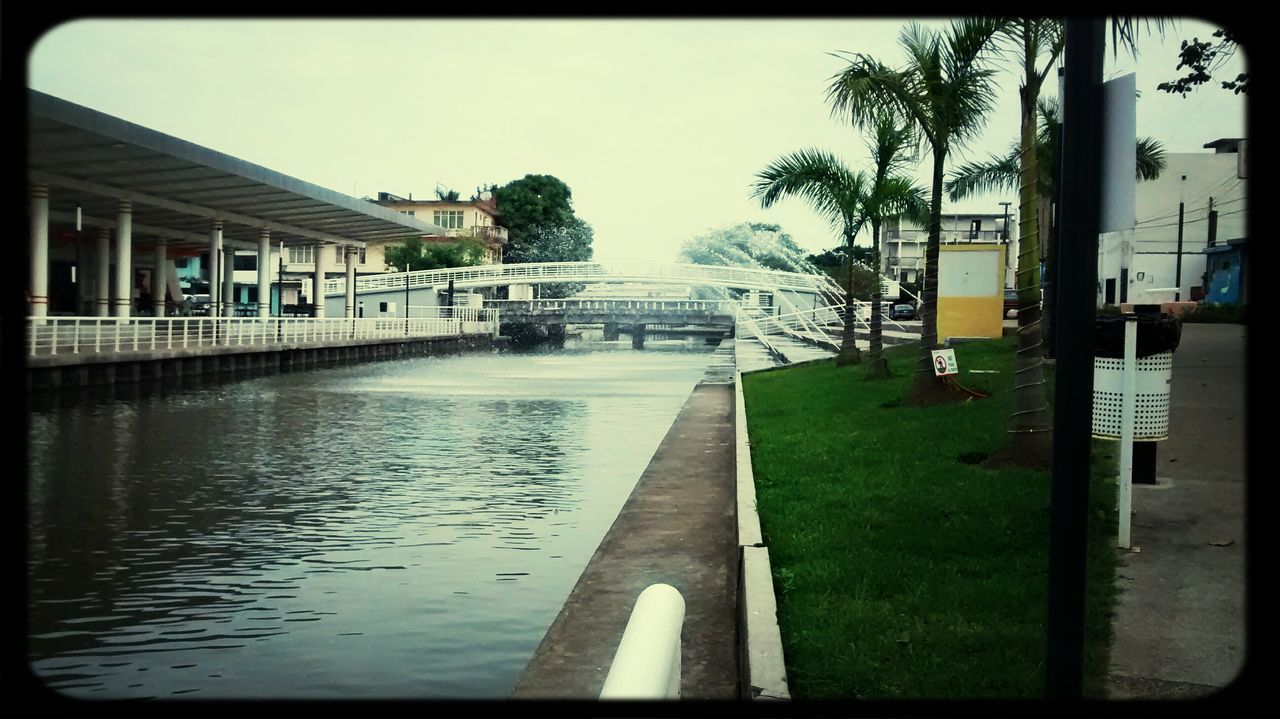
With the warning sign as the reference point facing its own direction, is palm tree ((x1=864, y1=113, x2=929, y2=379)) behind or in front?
behind

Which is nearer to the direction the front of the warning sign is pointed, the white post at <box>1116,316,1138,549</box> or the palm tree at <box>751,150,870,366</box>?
the white post

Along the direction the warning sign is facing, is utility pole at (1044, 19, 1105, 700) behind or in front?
in front

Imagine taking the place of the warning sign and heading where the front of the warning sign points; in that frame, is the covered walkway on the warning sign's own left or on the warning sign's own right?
on the warning sign's own right

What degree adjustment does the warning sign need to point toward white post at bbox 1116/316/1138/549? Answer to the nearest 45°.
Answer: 0° — it already faces it

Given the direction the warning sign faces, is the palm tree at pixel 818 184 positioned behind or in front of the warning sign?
behind

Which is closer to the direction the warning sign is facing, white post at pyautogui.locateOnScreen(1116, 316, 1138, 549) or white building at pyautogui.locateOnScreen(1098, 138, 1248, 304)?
the white post

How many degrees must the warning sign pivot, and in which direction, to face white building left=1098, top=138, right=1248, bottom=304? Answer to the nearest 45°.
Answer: approximately 180°

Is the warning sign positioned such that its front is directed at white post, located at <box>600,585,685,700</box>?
yes

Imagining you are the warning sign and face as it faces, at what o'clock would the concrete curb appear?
The concrete curb is roughly at 12 o'clock from the warning sign.

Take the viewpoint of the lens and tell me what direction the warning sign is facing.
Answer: facing the viewer
